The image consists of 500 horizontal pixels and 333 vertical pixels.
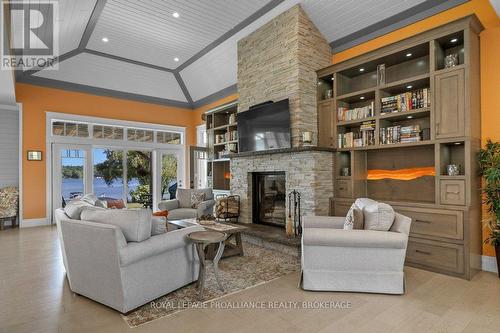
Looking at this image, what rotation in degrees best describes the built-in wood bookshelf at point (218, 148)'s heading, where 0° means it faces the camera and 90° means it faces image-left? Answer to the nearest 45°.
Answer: approximately 45°

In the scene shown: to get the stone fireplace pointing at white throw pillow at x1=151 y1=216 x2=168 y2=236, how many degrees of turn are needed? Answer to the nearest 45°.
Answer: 0° — it already faces it

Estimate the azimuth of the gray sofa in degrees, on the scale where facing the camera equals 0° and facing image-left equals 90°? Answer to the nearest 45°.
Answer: approximately 225°

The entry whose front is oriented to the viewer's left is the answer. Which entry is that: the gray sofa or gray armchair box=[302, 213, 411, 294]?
the gray armchair

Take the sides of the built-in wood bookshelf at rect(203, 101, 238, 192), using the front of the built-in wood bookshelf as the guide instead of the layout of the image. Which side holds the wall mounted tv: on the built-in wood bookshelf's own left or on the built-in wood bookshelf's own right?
on the built-in wood bookshelf's own left

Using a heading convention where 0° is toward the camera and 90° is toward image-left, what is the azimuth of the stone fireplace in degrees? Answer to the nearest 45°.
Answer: approximately 45°

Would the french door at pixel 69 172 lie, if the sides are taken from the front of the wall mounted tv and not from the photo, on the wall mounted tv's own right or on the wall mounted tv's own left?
on the wall mounted tv's own right

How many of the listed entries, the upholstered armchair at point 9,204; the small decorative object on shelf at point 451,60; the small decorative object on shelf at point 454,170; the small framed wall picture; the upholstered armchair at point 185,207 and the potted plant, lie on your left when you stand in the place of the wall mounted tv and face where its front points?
3

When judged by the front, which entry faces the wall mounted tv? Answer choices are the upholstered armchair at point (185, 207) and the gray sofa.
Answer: the gray sofa

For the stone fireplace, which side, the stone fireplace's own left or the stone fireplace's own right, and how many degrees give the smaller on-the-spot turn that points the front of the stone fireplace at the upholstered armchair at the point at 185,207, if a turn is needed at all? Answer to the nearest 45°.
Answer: approximately 45° to the stone fireplace's own right

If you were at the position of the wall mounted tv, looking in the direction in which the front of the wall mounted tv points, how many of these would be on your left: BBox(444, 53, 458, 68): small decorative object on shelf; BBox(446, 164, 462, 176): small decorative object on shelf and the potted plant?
3

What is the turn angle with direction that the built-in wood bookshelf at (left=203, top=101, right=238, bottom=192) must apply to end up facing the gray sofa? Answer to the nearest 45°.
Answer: approximately 45° to its left
